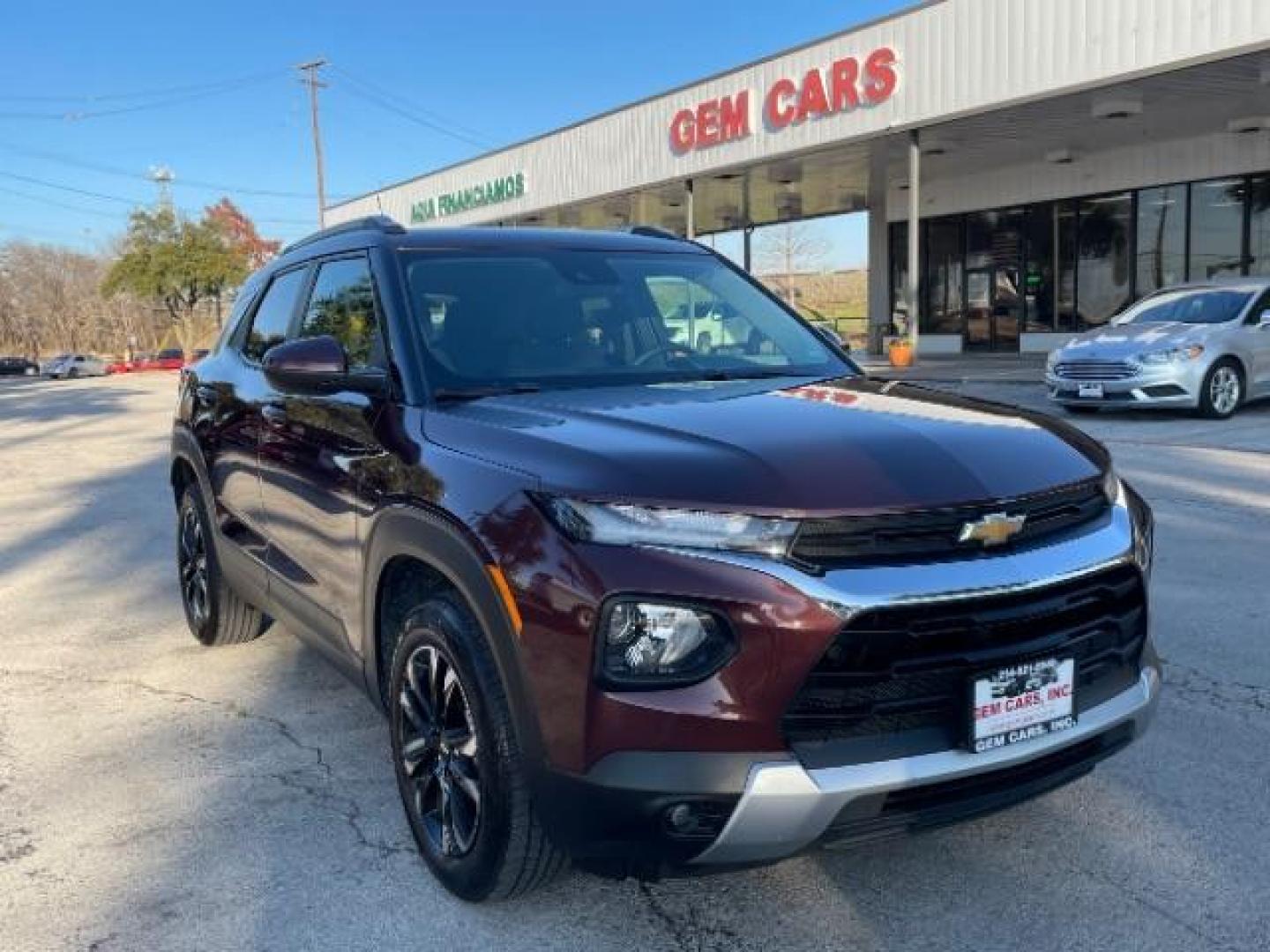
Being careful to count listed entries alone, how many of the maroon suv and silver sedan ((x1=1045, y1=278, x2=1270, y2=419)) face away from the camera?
0

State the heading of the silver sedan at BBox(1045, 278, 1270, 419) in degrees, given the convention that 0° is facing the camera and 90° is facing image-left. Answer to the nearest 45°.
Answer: approximately 45°

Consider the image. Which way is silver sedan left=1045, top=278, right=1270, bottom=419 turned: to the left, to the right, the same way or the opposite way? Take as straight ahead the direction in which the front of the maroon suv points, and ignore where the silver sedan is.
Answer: to the right

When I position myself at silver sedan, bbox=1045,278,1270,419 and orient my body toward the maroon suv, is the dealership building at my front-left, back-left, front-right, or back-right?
back-right

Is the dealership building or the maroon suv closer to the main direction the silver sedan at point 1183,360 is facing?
the maroon suv

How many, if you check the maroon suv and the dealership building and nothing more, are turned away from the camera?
0

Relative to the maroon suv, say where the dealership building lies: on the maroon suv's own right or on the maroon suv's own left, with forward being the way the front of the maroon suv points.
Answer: on the maroon suv's own left

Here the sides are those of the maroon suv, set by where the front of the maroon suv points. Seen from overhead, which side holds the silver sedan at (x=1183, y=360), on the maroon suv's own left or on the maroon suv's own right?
on the maroon suv's own left

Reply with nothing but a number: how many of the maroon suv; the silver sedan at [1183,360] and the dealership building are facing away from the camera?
0

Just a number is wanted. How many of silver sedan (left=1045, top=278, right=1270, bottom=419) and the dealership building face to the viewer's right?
0

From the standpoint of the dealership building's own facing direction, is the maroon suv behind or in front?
in front

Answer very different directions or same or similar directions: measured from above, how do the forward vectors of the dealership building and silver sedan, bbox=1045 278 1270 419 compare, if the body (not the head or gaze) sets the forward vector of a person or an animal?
same or similar directions

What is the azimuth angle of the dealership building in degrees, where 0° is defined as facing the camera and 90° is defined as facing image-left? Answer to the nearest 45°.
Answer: approximately 45°

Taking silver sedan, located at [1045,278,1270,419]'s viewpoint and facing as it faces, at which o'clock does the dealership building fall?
The dealership building is roughly at 4 o'clock from the silver sedan.
